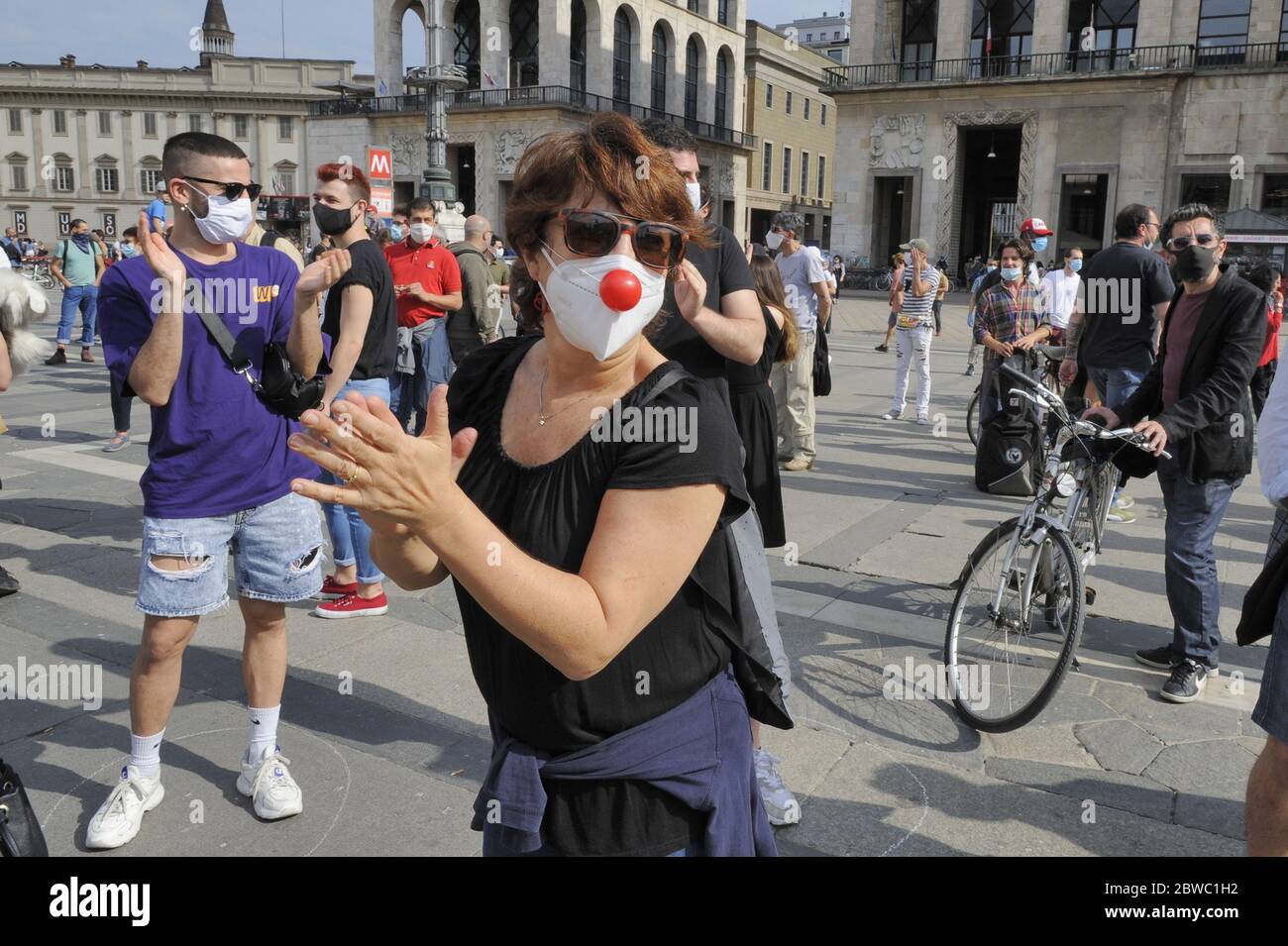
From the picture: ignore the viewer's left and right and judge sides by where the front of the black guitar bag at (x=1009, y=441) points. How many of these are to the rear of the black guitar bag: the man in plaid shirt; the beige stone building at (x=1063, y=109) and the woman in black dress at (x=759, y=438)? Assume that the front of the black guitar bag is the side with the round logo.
2

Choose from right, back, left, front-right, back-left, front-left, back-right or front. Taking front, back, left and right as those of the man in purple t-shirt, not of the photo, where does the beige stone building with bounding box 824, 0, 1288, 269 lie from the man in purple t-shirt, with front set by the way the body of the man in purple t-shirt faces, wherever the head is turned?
back-left

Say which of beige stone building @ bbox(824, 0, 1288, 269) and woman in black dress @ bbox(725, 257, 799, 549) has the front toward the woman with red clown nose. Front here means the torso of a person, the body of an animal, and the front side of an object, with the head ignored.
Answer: the beige stone building

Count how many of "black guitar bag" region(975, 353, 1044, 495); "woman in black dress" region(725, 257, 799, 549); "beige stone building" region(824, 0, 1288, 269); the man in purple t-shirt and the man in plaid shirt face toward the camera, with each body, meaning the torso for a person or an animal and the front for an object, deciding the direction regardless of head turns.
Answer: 4

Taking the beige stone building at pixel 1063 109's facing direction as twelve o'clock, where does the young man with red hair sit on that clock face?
The young man with red hair is roughly at 12 o'clock from the beige stone building.

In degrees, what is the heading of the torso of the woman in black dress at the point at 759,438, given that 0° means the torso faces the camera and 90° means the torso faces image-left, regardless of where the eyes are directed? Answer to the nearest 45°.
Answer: approximately 135°
